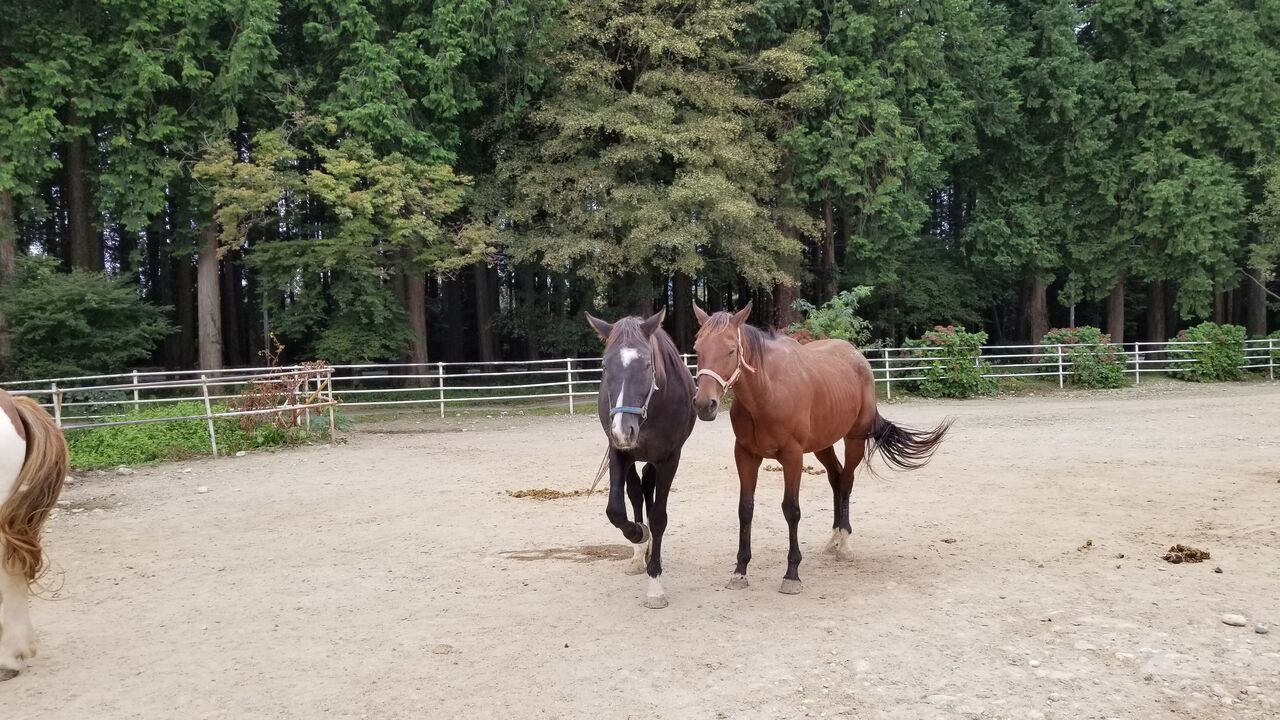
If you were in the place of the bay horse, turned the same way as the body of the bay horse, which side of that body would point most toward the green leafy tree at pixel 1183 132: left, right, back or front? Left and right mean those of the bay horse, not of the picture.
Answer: back

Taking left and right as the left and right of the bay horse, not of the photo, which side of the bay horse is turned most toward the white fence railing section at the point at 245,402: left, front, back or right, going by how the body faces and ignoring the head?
right

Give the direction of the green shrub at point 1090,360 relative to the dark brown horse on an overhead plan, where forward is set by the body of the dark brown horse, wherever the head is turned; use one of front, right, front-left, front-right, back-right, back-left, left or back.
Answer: back-left

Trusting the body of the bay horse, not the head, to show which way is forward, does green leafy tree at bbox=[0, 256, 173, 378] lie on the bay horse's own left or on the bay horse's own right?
on the bay horse's own right

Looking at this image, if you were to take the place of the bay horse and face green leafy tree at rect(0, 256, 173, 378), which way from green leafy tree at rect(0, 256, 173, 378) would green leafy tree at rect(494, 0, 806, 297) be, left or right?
right

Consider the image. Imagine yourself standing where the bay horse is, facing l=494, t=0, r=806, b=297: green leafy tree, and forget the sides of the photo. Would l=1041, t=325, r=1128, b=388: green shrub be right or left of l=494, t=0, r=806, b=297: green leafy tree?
right

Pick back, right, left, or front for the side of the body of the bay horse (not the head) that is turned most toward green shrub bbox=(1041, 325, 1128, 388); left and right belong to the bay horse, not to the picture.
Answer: back

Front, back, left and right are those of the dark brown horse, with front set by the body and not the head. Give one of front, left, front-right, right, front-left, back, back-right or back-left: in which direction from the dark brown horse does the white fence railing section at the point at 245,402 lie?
back-right

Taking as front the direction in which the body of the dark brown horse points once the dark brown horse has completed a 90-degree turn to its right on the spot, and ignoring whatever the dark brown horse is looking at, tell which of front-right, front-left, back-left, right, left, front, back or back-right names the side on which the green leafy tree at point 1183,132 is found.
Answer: back-right
